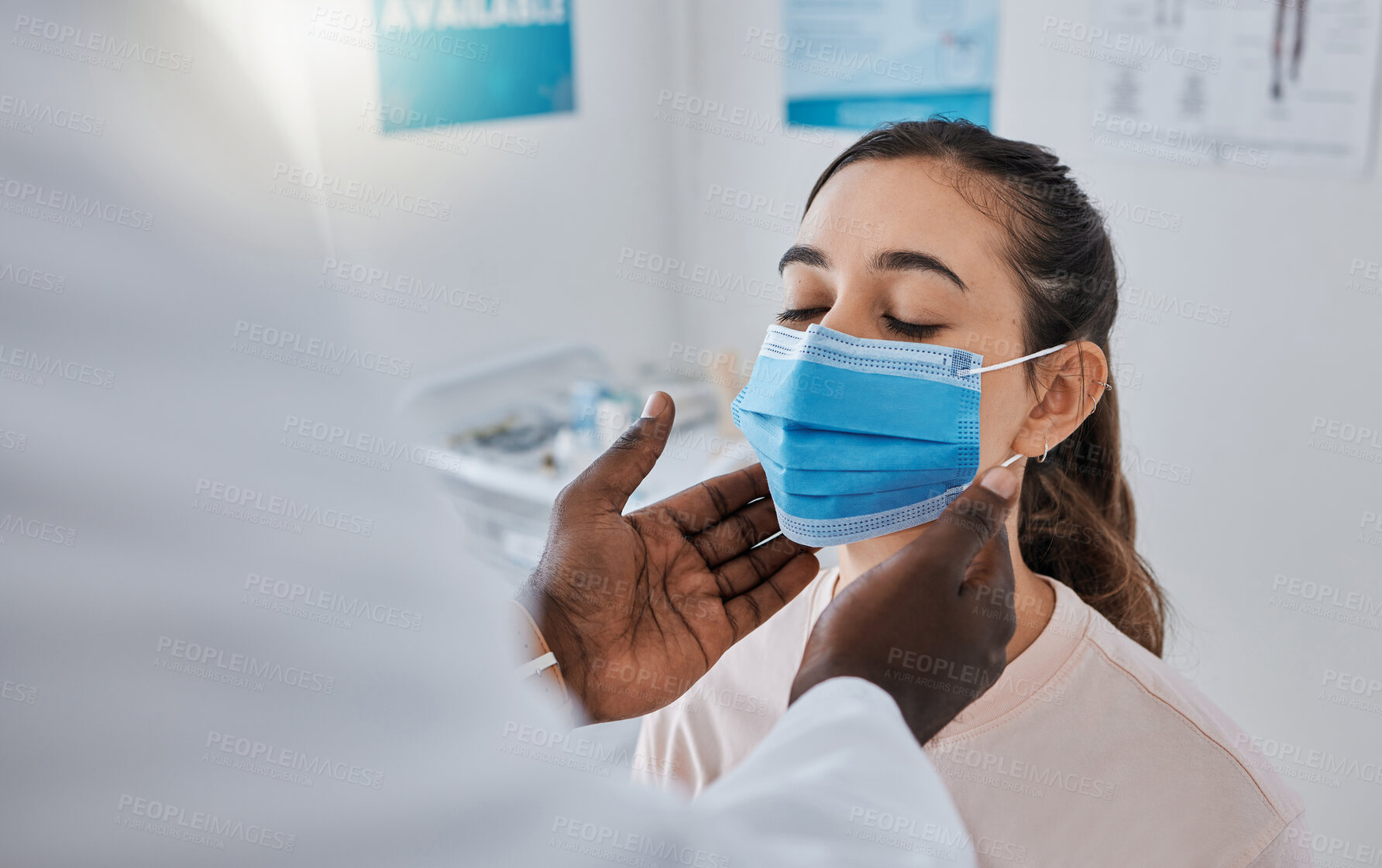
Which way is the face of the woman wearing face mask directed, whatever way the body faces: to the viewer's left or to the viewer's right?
to the viewer's left

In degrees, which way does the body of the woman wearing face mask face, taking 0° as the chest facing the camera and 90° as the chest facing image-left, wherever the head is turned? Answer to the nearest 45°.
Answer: approximately 45°
